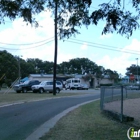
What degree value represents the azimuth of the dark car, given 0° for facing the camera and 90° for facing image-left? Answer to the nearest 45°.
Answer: approximately 45°
